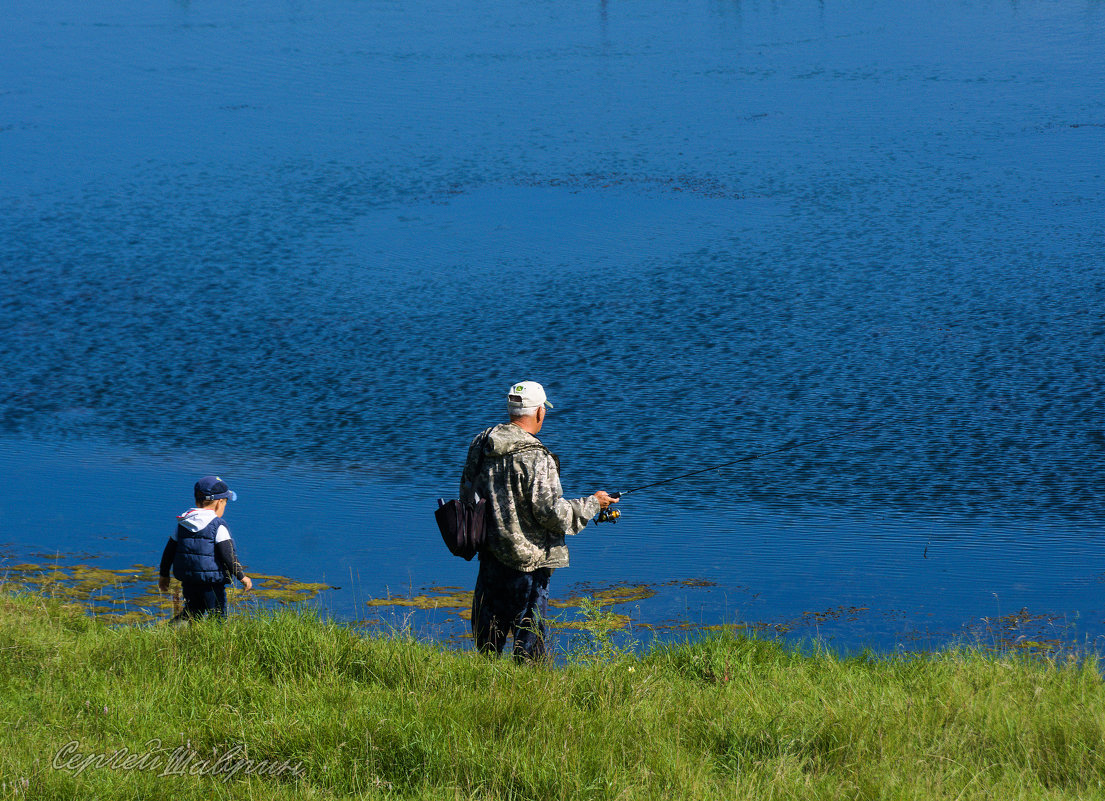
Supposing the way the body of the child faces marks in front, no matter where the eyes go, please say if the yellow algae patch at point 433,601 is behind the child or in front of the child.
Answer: in front

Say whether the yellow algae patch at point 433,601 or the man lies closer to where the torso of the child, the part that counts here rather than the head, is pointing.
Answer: the yellow algae patch

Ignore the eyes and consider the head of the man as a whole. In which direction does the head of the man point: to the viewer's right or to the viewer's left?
to the viewer's right

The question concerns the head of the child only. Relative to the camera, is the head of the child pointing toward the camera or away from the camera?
away from the camera

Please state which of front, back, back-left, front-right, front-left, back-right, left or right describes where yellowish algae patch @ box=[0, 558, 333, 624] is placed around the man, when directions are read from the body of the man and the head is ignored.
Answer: left

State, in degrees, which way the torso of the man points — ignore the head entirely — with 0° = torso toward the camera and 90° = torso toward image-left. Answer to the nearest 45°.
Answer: approximately 225°

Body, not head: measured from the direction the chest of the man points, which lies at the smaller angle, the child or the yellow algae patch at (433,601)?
the yellow algae patch

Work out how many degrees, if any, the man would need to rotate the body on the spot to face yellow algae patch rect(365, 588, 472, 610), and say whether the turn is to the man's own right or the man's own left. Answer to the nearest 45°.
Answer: approximately 45° to the man's own left

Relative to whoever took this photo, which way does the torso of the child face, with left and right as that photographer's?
facing away from the viewer and to the right of the viewer

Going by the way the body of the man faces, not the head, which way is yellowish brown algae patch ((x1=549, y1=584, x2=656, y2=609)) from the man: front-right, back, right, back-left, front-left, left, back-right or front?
front-left
